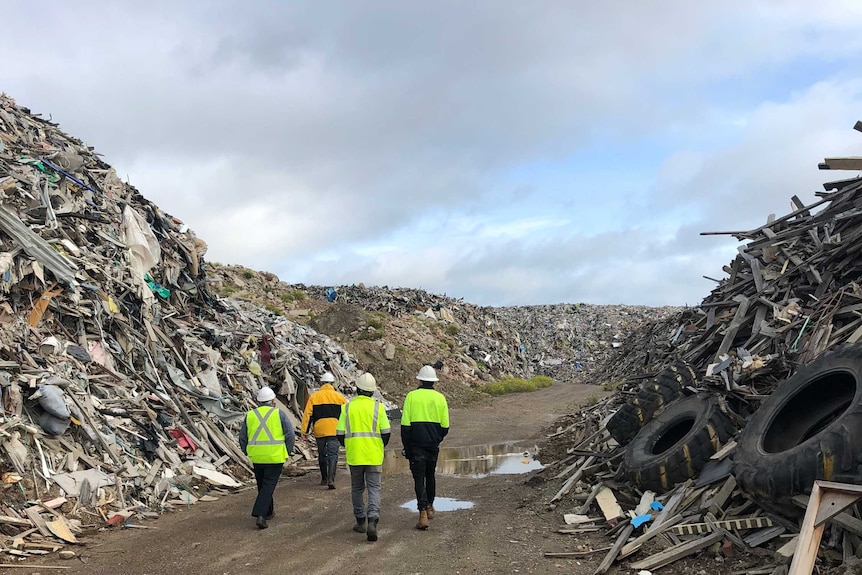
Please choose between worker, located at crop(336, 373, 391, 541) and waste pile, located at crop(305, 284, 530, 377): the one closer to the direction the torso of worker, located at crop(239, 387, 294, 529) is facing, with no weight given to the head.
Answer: the waste pile

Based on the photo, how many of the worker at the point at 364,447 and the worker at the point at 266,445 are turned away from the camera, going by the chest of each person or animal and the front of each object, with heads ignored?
2

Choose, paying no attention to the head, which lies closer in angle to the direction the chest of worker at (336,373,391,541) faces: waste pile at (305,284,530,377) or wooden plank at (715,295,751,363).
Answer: the waste pile

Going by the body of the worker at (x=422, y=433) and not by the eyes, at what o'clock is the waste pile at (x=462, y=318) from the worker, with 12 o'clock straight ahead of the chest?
The waste pile is roughly at 12 o'clock from the worker.

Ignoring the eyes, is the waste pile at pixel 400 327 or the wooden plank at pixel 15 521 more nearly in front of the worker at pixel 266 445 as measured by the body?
the waste pile

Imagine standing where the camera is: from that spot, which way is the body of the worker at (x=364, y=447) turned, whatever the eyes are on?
away from the camera

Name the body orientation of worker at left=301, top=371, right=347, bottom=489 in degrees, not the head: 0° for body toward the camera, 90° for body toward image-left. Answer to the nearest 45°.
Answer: approximately 180°

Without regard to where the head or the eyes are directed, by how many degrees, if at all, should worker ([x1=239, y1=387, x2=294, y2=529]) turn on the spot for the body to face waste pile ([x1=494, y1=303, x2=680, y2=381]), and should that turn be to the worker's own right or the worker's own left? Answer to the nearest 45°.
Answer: approximately 45° to the worker's own right

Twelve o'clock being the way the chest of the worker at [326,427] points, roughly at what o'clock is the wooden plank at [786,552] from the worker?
The wooden plank is roughly at 5 o'clock from the worker.

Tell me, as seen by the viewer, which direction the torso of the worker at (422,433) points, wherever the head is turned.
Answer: away from the camera

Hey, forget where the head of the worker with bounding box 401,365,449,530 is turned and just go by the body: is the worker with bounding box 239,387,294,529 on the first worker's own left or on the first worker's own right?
on the first worker's own left

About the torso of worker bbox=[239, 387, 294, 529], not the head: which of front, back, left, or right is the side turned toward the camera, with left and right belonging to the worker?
back

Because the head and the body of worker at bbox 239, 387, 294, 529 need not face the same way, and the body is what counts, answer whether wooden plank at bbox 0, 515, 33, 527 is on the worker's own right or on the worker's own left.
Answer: on the worker's own left

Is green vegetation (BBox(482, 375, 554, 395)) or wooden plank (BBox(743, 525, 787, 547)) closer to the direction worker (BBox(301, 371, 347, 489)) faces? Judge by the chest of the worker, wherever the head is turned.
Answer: the green vegetation

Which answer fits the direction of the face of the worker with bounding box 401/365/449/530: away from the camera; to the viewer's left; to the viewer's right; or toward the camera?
away from the camera
